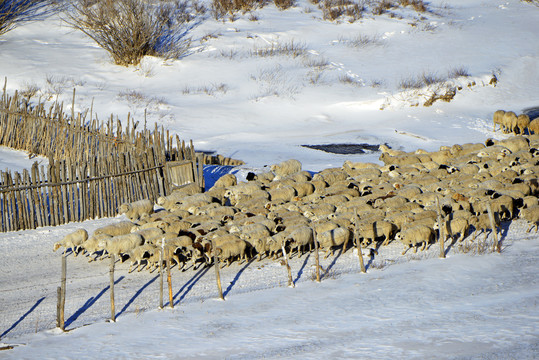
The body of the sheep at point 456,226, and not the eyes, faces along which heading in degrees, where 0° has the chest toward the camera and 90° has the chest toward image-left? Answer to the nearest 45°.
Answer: approximately 90°

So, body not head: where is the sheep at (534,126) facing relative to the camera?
to the viewer's left

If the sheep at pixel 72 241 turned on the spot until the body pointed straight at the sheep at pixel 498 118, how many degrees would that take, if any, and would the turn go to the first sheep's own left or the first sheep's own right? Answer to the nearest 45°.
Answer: approximately 135° to the first sheep's own right

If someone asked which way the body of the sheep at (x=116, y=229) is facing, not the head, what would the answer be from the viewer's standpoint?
to the viewer's left

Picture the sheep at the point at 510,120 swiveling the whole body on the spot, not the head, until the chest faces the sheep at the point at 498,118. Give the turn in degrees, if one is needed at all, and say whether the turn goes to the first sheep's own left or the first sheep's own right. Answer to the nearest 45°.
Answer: approximately 45° to the first sheep's own left

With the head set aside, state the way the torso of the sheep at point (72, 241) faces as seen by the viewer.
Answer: to the viewer's left

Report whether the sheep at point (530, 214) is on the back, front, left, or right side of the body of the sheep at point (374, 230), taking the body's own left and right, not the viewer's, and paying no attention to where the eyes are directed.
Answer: back

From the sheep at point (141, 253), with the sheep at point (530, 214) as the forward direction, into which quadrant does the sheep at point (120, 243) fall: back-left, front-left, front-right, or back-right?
back-left

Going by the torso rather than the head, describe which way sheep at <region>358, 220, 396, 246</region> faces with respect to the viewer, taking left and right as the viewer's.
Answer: facing to the left of the viewer

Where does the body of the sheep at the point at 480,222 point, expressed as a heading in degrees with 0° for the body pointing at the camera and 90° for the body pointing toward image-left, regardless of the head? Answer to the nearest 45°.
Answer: approximately 45°

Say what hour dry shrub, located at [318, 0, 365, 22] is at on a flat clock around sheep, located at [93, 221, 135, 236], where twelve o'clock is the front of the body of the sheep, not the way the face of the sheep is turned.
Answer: The dry shrub is roughly at 4 o'clock from the sheep.
